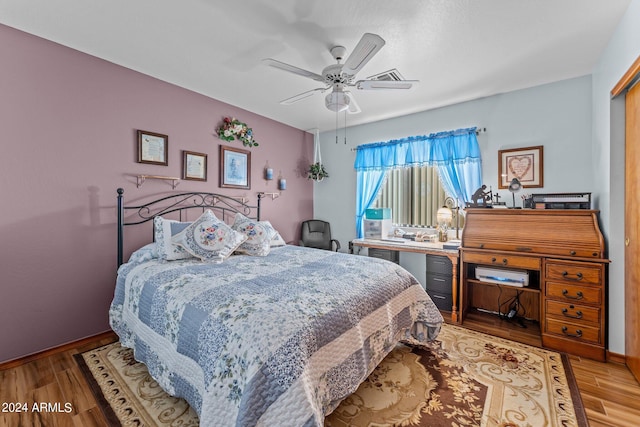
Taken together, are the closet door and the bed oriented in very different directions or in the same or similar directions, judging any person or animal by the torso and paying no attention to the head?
very different directions

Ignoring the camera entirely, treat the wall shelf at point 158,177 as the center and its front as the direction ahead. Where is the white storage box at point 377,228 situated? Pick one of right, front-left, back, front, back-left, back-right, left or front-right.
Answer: front-left

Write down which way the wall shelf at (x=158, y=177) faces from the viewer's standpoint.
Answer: facing the viewer and to the right of the viewer

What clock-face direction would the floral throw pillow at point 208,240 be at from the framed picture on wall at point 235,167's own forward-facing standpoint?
The floral throw pillow is roughly at 2 o'clock from the framed picture on wall.

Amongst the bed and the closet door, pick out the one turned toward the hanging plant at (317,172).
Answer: the closet door

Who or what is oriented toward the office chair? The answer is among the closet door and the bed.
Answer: the closet door

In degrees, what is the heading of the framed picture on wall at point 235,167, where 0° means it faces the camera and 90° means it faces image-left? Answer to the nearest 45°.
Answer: approximately 315°

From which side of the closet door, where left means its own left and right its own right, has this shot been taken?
left

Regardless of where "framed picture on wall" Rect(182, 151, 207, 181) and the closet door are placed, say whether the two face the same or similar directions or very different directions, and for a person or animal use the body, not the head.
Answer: very different directions

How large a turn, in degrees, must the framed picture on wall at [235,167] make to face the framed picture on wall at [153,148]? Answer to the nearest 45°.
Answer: approximately 90° to its right

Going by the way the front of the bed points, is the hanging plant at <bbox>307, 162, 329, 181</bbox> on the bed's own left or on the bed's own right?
on the bed's own left

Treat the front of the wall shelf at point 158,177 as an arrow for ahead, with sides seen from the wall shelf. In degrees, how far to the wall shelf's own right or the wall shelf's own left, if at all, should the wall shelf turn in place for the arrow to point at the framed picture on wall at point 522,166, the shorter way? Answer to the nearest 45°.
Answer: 0° — it already faces it

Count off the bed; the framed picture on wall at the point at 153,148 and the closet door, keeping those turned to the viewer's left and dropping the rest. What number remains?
1
